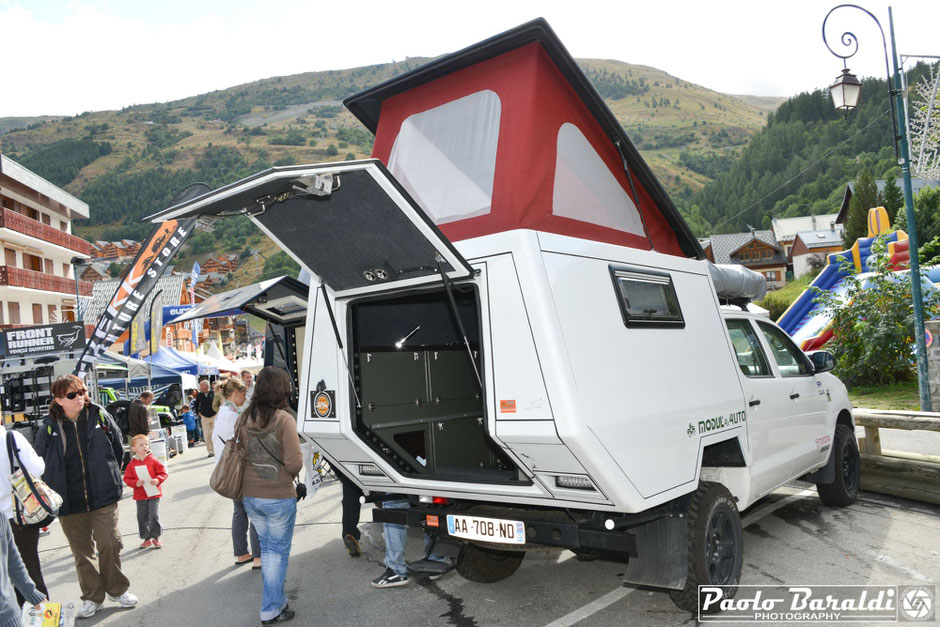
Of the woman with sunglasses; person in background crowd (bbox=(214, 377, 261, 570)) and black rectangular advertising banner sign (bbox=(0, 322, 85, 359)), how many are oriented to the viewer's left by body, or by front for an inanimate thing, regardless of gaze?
0

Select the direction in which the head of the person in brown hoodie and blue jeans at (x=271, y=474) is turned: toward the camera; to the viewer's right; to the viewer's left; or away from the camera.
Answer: away from the camera

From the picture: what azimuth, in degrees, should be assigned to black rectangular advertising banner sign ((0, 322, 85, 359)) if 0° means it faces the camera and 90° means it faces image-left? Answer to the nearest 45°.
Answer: approximately 0°

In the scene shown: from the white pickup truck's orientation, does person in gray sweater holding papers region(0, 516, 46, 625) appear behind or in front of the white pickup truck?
behind

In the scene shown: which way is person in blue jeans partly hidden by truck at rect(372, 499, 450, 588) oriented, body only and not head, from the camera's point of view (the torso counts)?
to the viewer's left

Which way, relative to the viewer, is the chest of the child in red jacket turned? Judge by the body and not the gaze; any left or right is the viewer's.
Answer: facing the viewer

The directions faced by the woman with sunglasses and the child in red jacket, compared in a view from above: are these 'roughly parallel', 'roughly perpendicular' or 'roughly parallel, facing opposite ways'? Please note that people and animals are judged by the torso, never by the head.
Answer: roughly parallel

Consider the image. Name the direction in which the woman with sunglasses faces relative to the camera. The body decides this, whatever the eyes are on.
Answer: toward the camera

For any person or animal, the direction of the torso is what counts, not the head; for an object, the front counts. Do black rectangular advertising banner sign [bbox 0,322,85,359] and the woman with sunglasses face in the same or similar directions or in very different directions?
same or similar directions

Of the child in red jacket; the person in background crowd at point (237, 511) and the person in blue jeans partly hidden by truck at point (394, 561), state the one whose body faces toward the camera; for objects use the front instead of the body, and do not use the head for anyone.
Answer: the child in red jacket

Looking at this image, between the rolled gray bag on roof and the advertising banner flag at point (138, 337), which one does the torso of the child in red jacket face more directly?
the rolled gray bag on roof

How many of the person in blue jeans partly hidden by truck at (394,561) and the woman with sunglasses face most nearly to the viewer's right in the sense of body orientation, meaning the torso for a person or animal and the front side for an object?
0

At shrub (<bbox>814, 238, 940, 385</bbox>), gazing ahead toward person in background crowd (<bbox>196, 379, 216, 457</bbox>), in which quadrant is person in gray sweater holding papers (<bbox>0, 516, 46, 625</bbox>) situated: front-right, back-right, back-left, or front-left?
front-left

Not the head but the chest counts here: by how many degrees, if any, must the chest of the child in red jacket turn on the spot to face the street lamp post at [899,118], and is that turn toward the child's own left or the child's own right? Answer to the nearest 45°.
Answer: approximately 90° to the child's own left
